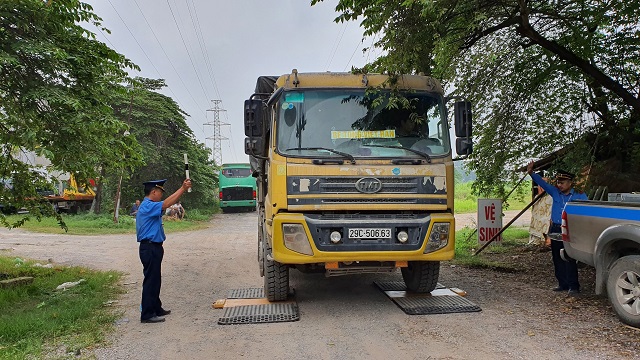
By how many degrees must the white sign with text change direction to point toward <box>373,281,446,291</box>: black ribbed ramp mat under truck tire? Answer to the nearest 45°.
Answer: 0° — it already faces it

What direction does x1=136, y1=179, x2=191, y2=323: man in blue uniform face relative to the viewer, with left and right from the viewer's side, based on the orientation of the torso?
facing to the right of the viewer

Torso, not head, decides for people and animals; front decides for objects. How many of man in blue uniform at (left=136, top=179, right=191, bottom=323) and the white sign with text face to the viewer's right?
1

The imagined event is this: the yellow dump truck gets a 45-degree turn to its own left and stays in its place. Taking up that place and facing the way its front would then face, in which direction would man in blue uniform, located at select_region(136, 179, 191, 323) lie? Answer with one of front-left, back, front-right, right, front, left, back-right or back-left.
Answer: back-right

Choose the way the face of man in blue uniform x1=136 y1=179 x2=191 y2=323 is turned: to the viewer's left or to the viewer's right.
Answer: to the viewer's right

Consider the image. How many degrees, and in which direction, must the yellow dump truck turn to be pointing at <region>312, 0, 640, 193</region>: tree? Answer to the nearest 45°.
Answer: approximately 135° to its left

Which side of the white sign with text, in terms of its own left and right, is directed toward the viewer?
front

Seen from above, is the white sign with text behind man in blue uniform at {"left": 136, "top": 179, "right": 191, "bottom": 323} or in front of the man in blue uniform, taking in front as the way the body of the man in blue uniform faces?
in front

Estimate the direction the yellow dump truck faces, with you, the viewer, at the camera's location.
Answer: facing the viewer

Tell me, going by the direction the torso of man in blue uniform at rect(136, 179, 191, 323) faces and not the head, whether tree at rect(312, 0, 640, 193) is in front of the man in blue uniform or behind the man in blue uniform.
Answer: in front

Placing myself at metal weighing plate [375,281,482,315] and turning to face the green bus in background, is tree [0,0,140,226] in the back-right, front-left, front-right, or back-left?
front-left

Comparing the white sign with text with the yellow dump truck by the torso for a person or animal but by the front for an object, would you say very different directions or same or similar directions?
same or similar directions

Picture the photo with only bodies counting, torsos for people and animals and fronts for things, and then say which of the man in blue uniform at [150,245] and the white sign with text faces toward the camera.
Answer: the white sign with text

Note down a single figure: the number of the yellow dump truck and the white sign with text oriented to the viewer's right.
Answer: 0

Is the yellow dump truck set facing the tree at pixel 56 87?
no

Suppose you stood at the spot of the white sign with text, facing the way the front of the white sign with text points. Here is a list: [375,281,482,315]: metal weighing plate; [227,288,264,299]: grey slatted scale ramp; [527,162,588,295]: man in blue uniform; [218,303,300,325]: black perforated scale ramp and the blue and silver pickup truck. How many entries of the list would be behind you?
0

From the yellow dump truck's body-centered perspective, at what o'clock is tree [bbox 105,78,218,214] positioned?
The tree is roughly at 5 o'clock from the yellow dump truck.

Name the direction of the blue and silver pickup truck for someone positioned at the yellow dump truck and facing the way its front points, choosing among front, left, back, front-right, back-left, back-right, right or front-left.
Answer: left

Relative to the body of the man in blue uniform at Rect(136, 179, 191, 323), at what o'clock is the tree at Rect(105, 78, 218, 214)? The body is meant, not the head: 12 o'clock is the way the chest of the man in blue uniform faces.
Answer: The tree is roughly at 9 o'clock from the man in blue uniform.

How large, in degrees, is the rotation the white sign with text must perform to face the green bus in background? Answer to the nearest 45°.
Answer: approximately 135° to its right
